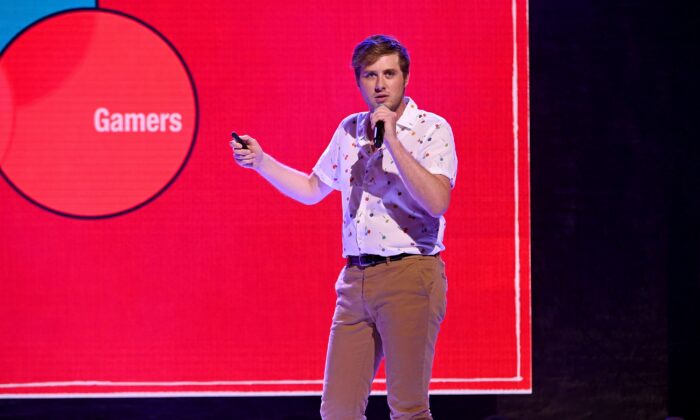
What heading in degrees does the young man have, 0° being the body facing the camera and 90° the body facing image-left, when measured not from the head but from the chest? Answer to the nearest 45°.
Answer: approximately 45°

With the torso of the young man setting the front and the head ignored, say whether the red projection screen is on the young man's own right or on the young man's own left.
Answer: on the young man's own right
